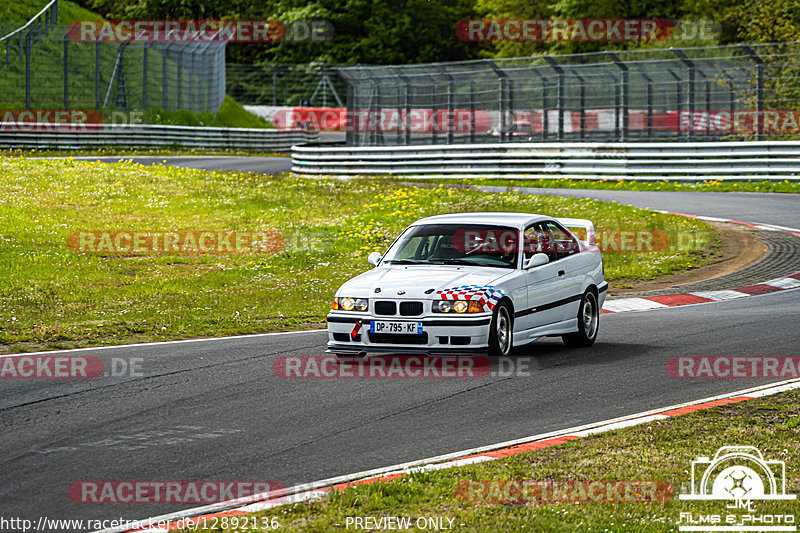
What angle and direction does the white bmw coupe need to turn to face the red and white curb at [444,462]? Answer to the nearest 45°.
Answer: approximately 45° to its left

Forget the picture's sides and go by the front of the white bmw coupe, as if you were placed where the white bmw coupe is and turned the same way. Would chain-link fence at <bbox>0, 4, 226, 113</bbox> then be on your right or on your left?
on your right

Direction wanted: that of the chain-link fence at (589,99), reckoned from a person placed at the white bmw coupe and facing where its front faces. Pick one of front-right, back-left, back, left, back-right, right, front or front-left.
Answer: back-right

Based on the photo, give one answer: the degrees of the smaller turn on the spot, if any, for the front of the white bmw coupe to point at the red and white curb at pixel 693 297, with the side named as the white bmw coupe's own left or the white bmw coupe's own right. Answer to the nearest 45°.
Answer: approximately 180°

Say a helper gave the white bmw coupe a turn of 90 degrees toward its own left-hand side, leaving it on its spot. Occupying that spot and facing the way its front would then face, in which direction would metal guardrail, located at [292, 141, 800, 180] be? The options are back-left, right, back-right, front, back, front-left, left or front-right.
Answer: back-left

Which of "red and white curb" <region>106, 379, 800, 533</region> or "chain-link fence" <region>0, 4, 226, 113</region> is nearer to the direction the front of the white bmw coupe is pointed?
the red and white curb

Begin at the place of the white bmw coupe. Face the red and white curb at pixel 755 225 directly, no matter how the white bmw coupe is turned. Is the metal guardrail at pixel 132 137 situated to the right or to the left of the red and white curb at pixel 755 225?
left

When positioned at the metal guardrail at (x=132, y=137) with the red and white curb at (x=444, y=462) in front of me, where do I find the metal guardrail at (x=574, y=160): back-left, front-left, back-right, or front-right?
front-left

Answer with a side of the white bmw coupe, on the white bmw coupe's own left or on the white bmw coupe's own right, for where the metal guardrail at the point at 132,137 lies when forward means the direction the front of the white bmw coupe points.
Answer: on the white bmw coupe's own right
